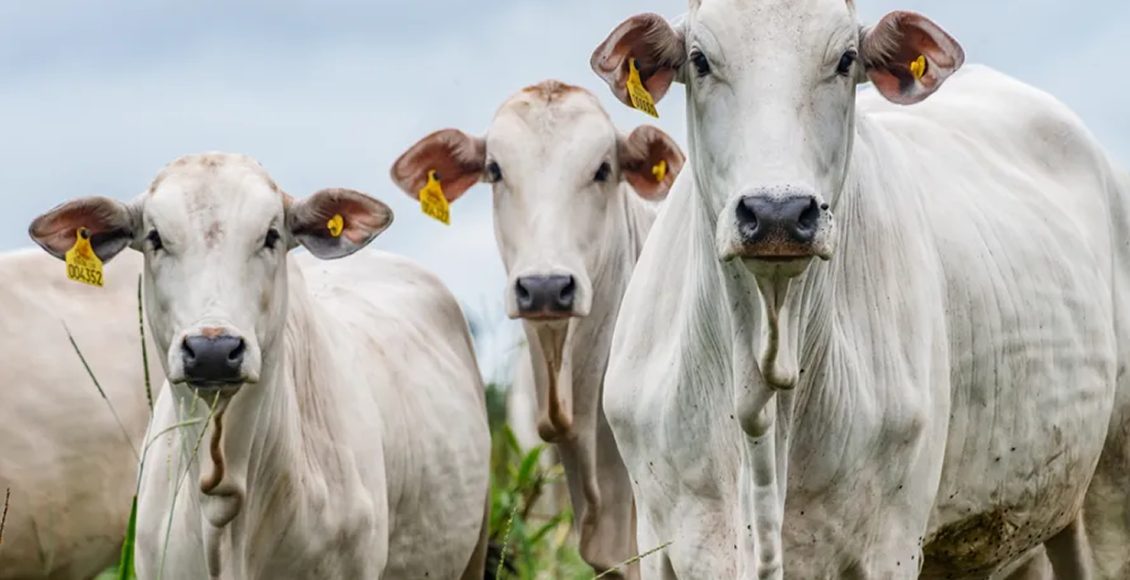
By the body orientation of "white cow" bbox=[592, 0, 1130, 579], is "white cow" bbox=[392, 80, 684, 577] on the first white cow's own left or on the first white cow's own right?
on the first white cow's own right

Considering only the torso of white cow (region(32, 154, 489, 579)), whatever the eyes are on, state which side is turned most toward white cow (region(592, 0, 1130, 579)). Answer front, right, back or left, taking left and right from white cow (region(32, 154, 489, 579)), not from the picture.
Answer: left

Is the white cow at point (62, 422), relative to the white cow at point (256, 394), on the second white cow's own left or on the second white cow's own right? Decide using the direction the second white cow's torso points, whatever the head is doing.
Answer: on the second white cow's own right

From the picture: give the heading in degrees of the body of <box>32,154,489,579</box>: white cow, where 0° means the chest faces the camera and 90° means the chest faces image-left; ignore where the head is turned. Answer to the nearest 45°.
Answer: approximately 45°

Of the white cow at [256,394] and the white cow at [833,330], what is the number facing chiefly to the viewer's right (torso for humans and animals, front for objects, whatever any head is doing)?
0

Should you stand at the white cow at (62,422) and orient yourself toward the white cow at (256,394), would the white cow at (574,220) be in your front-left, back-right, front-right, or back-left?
front-left

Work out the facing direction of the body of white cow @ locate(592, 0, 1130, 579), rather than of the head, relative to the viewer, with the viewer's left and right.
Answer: facing the viewer and to the left of the viewer

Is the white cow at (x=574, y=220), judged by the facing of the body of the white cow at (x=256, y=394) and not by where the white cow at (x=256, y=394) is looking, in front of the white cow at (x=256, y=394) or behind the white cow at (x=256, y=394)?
behind
